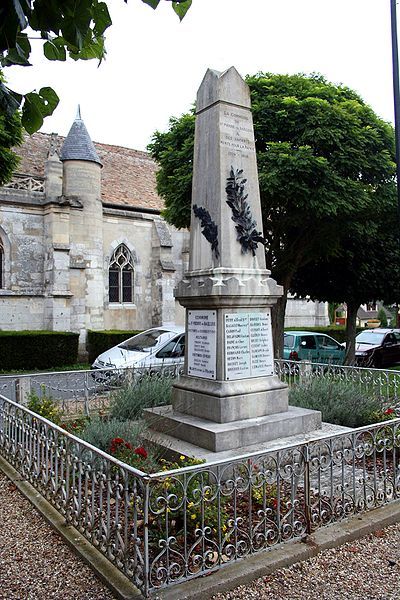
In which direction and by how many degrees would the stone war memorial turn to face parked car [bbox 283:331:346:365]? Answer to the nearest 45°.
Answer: approximately 135° to its left

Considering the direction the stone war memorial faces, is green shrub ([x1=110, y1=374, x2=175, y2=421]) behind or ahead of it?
behind

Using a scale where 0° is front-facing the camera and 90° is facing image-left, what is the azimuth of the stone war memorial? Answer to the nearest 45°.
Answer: approximately 315°

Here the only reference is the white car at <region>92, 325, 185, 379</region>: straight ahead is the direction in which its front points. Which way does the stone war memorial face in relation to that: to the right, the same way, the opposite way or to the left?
to the left

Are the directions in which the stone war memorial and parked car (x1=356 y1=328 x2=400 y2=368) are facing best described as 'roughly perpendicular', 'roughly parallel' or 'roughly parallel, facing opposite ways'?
roughly perpendicular

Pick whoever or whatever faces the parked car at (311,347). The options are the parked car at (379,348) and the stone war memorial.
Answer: the parked car at (379,348)

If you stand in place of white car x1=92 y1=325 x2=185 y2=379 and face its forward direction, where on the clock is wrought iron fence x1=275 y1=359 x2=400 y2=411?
The wrought iron fence is roughly at 9 o'clock from the white car.

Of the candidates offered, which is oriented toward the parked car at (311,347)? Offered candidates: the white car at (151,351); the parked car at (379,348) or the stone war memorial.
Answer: the parked car at (379,348)

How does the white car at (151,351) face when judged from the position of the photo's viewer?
facing the viewer and to the left of the viewer

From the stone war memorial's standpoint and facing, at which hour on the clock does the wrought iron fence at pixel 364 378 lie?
The wrought iron fence is roughly at 9 o'clock from the stone war memorial.
